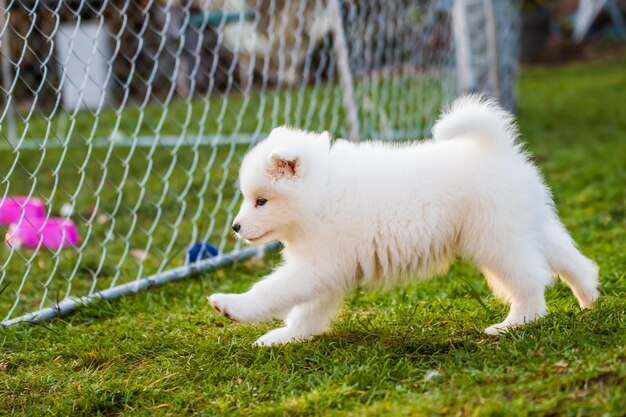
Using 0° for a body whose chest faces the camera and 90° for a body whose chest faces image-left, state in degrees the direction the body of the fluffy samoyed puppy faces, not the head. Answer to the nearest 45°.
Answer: approximately 90°
